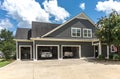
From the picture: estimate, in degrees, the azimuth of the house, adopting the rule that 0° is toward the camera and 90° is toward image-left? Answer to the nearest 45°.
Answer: approximately 0°
